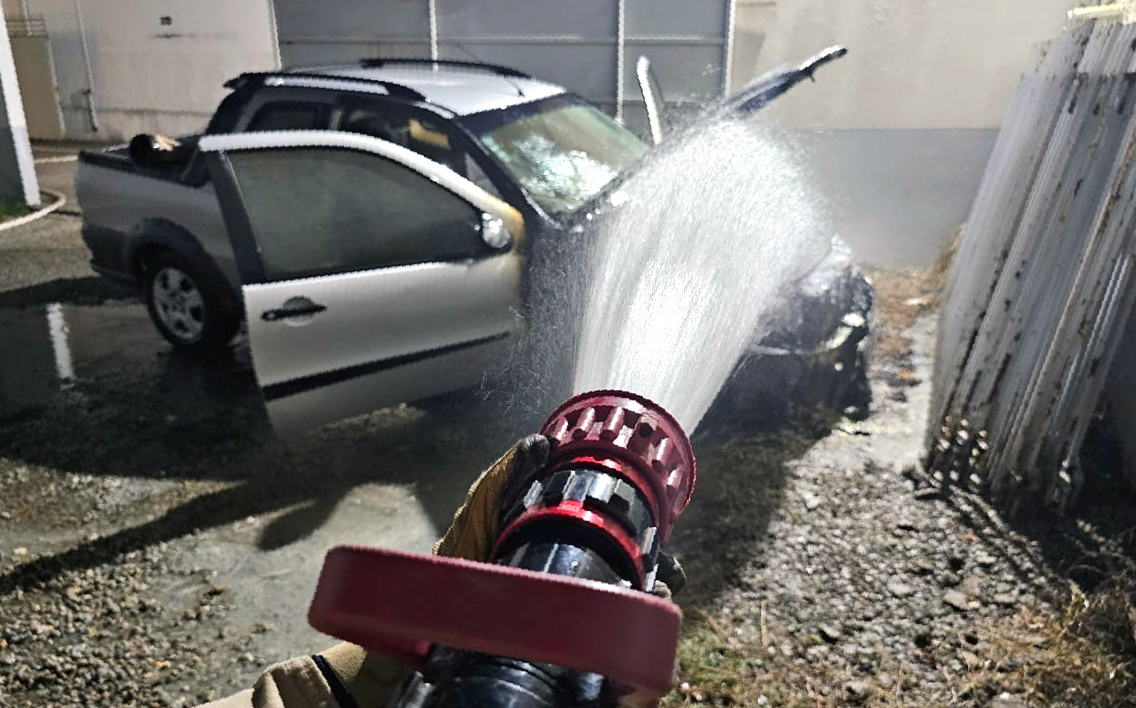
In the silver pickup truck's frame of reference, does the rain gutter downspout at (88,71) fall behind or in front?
behind

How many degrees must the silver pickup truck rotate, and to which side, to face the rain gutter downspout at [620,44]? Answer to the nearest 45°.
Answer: approximately 135° to its left

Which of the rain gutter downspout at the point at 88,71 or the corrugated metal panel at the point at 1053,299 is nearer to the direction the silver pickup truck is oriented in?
the corrugated metal panel

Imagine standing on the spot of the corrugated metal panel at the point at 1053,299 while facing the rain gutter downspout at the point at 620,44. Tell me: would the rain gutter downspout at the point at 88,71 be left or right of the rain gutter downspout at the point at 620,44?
left

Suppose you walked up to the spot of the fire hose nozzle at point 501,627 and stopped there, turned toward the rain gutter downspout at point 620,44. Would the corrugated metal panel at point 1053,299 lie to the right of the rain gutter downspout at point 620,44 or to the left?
right

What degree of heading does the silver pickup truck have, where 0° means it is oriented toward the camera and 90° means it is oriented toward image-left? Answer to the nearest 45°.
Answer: approximately 315°

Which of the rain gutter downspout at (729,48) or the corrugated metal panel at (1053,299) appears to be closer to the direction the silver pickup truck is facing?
the corrugated metal panel

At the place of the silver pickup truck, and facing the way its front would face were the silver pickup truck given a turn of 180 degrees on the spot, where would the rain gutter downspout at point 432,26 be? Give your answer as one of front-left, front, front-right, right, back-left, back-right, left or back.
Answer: front-right

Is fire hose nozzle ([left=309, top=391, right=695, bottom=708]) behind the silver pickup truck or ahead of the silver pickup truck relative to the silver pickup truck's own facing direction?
ahead

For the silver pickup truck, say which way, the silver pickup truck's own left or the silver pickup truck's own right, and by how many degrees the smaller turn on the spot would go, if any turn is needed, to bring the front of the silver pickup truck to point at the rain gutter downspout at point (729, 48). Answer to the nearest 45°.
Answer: approximately 90° to the silver pickup truck's own left
